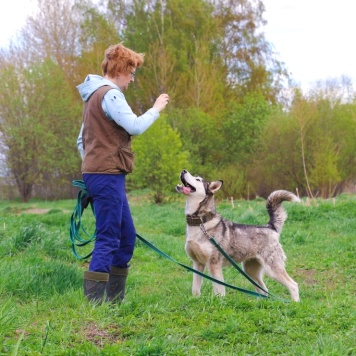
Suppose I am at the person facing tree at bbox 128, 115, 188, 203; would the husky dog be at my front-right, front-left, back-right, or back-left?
front-right

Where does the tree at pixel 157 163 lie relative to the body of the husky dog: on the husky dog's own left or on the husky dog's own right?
on the husky dog's own right

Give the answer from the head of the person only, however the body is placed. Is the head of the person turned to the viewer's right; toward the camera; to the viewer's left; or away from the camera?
to the viewer's right

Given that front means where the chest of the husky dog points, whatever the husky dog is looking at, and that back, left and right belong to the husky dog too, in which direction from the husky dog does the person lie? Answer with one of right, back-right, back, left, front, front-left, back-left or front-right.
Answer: front-left

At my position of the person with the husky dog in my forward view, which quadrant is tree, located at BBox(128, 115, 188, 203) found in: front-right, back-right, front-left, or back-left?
front-left

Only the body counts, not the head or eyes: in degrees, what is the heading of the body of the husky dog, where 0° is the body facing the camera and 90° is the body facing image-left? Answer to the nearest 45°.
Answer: approximately 90°

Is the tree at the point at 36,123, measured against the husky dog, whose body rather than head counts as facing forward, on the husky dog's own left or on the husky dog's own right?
on the husky dog's own right

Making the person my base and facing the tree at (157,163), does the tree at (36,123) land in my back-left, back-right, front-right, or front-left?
front-left
